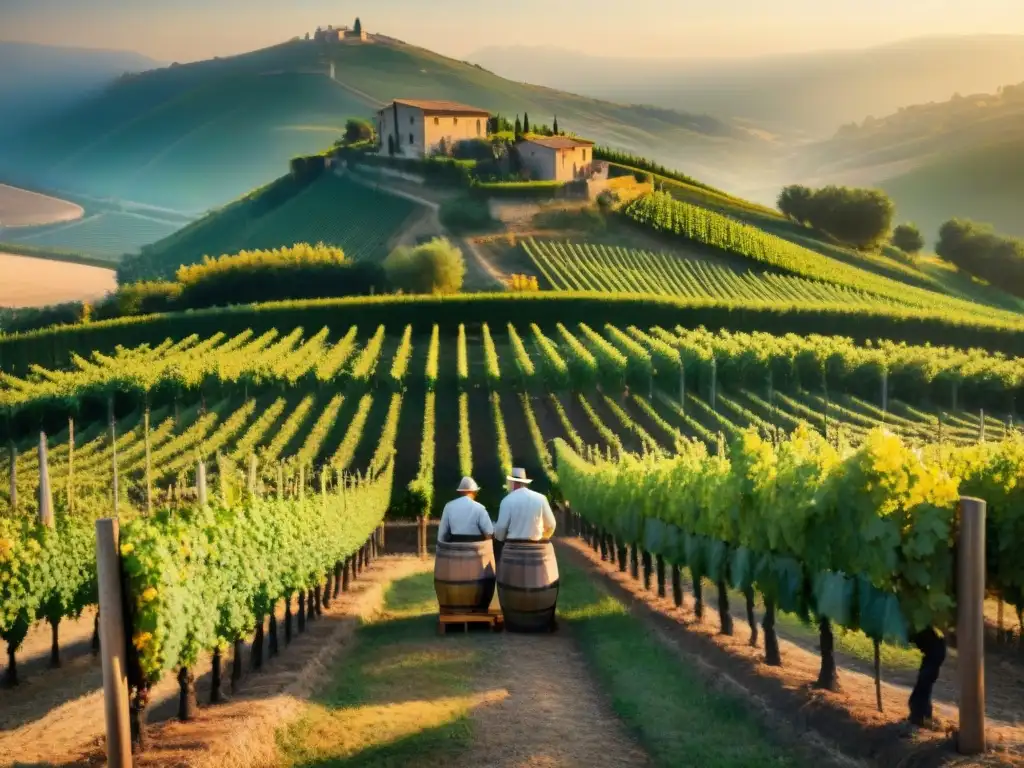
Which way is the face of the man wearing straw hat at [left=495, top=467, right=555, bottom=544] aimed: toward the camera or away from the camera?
away from the camera

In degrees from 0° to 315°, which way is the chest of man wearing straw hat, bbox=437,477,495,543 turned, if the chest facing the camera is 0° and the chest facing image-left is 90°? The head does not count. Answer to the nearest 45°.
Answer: approximately 180°

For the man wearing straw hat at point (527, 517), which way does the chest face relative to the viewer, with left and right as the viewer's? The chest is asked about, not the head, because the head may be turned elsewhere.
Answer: facing away from the viewer

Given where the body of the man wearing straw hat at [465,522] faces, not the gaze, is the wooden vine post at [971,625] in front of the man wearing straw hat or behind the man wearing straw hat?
behind

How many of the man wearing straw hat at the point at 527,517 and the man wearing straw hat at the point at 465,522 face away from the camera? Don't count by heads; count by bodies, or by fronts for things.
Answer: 2

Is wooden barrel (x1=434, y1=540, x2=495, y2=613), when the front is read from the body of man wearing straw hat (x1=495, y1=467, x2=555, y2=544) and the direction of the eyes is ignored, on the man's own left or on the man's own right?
on the man's own left

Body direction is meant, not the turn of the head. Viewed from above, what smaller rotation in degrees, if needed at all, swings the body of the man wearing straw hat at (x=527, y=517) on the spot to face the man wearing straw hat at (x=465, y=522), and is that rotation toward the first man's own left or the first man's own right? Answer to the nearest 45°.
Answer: approximately 90° to the first man's own left

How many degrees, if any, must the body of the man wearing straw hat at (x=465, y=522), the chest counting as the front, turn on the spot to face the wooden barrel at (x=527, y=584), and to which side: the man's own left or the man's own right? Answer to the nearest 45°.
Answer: approximately 90° to the man's own right

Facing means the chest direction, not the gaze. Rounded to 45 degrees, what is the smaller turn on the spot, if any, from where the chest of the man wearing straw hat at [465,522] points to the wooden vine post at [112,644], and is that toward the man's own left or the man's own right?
approximately 180°
